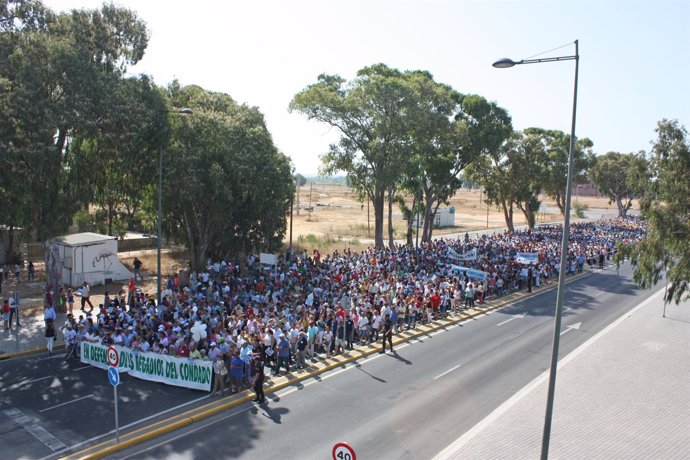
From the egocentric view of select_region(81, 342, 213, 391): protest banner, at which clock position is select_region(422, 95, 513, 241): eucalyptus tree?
The eucalyptus tree is roughly at 6 o'clock from the protest banner.

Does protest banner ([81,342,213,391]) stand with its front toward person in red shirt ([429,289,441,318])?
no

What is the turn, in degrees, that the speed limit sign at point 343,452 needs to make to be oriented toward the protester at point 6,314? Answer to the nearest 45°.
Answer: approximately 135° to its right

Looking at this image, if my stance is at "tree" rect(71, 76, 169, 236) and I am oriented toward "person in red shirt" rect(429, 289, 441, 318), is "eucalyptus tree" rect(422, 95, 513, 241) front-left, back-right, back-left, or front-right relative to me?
front-left

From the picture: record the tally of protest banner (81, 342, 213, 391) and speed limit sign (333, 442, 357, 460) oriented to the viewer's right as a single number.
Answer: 0

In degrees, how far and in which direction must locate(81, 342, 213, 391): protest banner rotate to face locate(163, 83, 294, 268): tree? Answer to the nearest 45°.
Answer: approximately 135° to its right

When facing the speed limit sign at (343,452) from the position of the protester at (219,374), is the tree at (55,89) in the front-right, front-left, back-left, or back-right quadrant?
back-right

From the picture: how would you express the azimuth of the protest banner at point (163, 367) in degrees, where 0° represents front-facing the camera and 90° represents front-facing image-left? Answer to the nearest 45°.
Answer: approximately 45°

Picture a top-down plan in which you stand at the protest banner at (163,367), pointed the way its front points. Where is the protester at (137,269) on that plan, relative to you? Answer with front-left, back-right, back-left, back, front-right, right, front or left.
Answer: back-right

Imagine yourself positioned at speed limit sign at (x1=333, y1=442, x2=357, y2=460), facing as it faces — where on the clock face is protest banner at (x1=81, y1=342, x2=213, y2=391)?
The protest banner is roughly at 5 o'clock from the speed limit sign.

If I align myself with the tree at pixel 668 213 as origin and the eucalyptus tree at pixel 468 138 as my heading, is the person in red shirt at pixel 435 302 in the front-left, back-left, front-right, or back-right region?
front-left

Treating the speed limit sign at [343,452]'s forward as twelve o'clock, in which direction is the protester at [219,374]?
The protester is roughly at 5 o'clock from the speed limit sign.

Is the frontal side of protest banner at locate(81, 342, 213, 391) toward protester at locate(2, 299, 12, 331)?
no

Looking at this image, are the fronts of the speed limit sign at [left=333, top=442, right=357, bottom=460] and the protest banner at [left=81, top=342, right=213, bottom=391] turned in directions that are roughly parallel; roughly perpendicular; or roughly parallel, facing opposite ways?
roughly parallel

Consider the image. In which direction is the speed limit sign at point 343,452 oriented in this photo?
toward the camera

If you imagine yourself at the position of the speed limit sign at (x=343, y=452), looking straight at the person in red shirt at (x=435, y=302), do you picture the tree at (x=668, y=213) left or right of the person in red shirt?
right

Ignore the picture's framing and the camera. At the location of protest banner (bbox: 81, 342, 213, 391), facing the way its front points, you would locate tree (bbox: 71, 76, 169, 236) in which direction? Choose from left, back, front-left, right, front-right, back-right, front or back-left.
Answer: back-right
